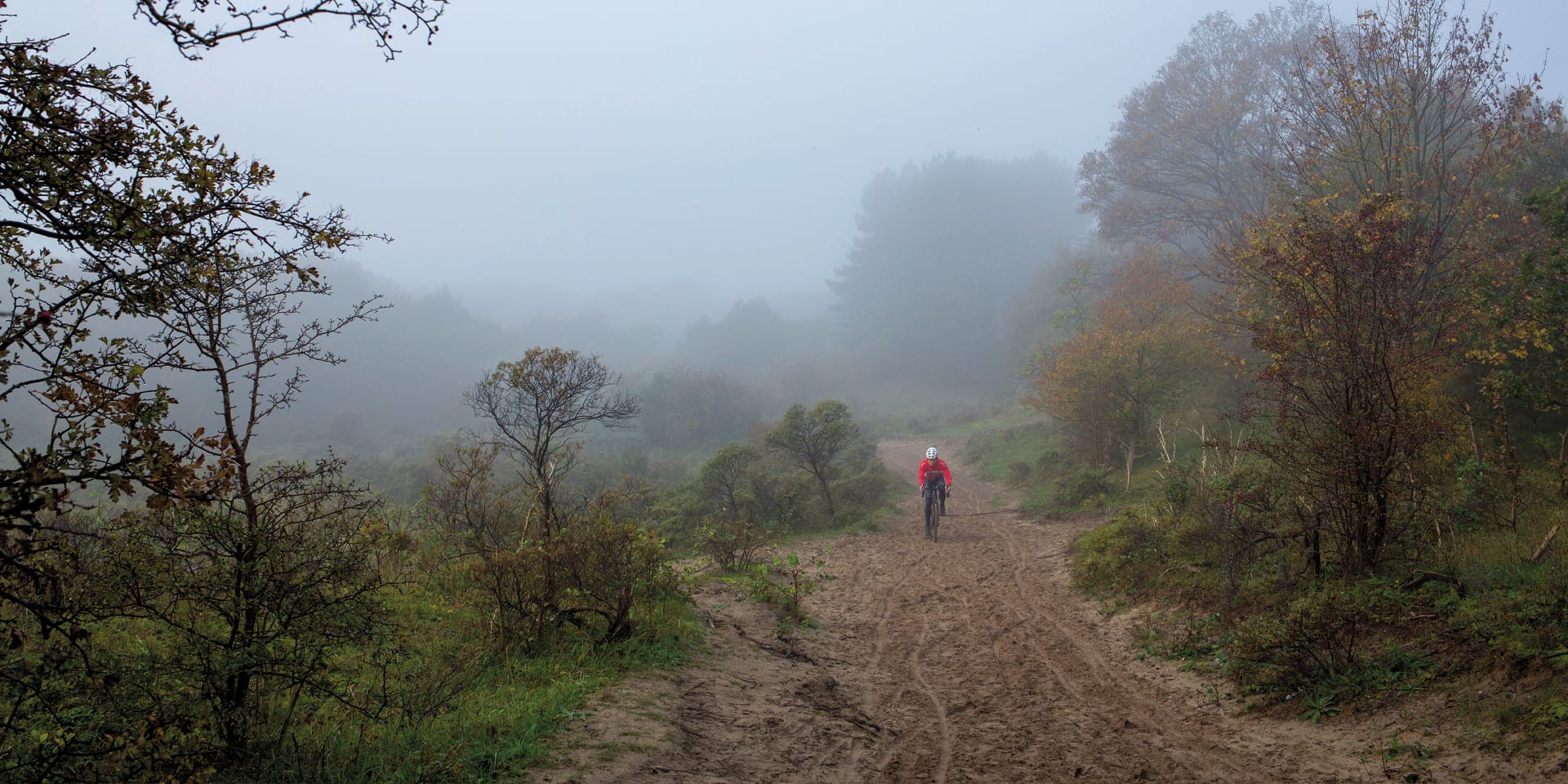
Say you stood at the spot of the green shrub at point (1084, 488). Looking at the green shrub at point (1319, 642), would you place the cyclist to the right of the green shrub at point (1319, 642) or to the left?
right

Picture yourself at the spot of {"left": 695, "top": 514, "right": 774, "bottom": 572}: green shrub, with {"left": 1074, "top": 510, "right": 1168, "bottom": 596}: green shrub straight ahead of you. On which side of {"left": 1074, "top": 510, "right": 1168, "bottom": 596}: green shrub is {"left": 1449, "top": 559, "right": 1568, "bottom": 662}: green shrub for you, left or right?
right

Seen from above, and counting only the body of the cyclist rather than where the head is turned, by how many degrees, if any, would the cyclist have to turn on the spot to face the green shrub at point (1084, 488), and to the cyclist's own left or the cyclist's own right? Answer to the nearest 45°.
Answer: approximately 135° to the cyclist's own left

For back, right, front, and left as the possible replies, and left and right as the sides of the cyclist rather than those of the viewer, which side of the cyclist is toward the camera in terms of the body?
front

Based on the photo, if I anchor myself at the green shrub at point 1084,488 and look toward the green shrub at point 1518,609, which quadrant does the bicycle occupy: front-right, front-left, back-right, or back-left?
front-right

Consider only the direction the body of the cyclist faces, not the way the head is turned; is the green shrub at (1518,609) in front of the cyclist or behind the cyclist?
in front

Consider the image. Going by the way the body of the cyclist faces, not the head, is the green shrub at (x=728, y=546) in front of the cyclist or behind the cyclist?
in front

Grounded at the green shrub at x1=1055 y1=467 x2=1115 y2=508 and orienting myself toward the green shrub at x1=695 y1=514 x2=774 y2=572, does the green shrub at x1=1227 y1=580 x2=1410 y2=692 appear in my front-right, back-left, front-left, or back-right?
front-left

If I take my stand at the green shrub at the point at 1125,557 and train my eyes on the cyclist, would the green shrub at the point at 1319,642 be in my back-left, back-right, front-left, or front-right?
back-left
